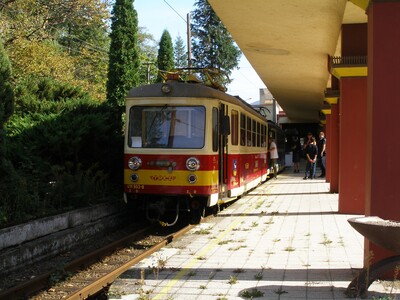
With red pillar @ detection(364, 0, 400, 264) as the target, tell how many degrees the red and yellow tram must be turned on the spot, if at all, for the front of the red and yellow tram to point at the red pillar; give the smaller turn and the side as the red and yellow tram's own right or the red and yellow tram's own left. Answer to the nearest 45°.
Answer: approximately 90° to the red and yellow tram's own left

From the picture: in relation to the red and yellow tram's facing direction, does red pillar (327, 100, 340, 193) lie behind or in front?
behind

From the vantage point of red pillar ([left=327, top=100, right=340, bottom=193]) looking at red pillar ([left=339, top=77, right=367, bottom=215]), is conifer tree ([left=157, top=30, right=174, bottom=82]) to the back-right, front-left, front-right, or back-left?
back-right

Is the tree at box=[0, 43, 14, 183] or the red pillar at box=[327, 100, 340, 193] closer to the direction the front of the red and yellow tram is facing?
the tree

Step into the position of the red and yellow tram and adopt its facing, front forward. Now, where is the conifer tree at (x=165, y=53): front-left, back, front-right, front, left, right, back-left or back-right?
back-right

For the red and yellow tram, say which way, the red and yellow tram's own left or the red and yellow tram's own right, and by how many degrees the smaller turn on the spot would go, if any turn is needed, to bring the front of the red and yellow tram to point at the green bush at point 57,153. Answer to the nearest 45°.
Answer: approximately 90° to the red and yellow tram's own right

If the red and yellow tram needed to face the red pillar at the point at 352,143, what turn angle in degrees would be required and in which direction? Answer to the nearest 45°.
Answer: approximately 135° to its left

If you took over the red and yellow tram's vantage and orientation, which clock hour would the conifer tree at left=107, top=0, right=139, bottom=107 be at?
The conifer tree is roughly at 4 o'clock from the red and yellow tram.

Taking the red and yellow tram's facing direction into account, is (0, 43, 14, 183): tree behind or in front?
in front
